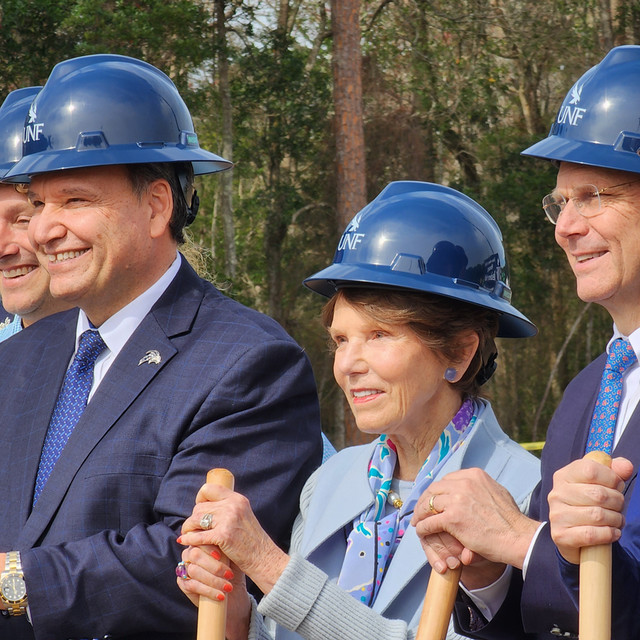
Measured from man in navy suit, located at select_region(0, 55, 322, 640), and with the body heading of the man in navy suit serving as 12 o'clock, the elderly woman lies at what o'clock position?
The elderly woman is roughly at 8 o'clock from the man in navy suit.

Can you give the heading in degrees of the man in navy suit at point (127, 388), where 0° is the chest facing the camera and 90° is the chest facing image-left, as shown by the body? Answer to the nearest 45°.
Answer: approximately 45°

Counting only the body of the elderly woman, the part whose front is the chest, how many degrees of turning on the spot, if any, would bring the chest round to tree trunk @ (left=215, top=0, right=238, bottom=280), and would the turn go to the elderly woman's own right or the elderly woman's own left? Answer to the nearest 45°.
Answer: approximately 135° to the elderly woman's own right

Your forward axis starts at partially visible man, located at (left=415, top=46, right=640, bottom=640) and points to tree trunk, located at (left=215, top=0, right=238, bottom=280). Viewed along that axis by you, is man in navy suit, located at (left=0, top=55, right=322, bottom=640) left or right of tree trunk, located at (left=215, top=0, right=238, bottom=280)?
left

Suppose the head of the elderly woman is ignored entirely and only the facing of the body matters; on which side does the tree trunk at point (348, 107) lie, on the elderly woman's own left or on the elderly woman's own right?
on the elderly woman's own right

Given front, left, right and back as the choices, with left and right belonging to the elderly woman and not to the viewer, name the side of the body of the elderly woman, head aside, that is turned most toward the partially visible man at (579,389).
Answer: left

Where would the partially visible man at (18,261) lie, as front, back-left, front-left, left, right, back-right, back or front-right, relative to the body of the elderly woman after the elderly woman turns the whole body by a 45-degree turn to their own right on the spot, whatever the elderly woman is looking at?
front-right
